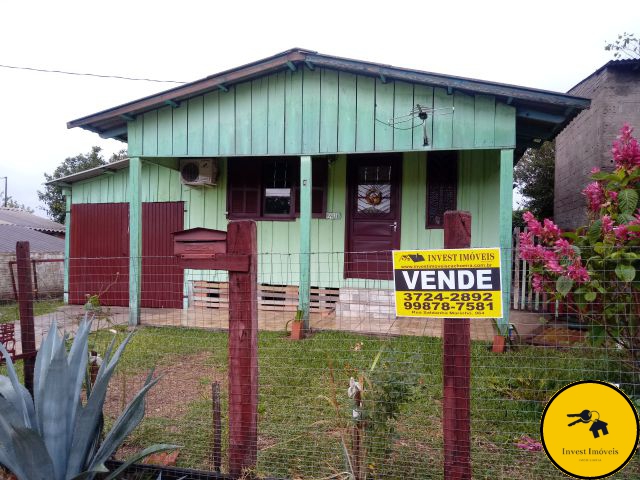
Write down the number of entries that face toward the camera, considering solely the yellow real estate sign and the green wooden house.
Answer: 2

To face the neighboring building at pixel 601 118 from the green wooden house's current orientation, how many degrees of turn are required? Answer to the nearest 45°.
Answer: approximately 90° to its left

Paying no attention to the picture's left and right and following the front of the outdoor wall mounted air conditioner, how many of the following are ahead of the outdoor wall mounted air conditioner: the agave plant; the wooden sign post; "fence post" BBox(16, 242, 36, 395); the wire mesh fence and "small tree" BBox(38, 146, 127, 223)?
4

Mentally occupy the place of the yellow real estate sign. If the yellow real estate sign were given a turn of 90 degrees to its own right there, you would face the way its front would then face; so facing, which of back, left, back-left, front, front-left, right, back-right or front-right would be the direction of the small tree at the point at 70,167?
front-right

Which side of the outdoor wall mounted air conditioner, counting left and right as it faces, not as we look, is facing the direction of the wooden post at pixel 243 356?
front

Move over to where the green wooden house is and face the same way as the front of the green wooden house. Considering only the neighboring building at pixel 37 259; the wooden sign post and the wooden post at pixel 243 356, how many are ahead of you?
2

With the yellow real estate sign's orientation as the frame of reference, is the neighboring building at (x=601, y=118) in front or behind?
behind

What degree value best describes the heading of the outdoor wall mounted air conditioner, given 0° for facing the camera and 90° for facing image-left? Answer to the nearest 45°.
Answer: approximately 0°

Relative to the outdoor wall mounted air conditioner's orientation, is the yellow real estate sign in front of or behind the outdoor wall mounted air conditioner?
in front

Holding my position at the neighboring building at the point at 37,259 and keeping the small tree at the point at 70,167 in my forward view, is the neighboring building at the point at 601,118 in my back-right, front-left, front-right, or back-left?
back-right

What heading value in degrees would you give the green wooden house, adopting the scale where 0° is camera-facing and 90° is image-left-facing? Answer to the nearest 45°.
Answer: approximately 0°

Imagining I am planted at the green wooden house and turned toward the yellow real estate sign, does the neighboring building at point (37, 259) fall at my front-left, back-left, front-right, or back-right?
back-right

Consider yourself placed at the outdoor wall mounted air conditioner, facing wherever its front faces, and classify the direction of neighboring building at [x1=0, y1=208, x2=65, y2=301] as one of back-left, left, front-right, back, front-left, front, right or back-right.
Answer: back-right
